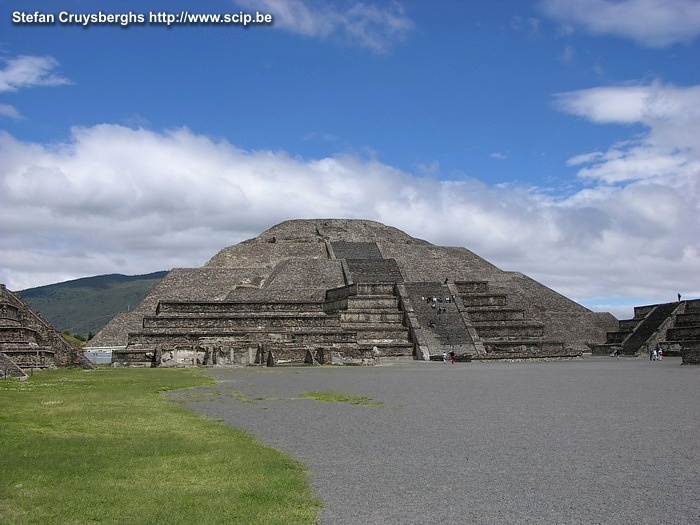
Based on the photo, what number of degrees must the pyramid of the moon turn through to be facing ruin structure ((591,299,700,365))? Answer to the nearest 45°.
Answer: approximately 45° to its left

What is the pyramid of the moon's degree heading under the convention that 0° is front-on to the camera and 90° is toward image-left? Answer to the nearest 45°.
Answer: approximately 315°

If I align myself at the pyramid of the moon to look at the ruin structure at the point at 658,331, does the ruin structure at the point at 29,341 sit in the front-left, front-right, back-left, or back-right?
front-right

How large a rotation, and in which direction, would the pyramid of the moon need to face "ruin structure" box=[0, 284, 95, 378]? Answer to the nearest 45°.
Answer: approximately 90° to its right
